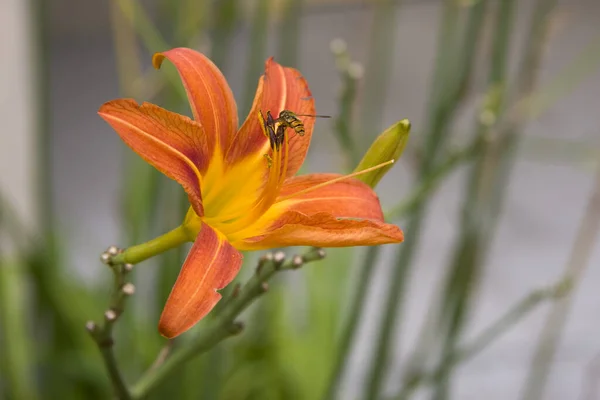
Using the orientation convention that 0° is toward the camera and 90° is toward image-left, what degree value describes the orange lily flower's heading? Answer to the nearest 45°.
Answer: approximately 315°
